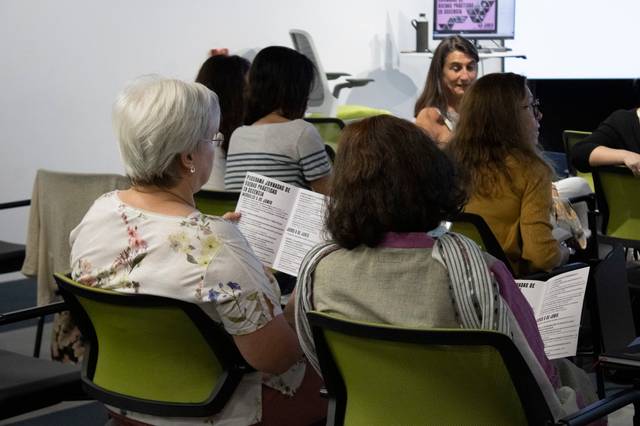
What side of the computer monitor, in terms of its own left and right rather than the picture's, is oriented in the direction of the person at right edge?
front

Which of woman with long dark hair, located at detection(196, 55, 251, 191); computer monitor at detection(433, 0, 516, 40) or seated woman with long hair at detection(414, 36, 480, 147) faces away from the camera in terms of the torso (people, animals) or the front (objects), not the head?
the woman with long dark hair

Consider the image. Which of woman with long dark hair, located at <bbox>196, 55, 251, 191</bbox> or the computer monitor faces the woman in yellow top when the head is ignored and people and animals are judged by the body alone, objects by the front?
the computer monitor

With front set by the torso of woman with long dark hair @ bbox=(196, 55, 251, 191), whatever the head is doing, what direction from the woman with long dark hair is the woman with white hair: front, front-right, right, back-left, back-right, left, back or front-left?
back

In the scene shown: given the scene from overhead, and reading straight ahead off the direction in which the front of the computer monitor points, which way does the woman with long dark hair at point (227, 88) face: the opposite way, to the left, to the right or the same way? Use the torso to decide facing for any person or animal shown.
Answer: the opposite way

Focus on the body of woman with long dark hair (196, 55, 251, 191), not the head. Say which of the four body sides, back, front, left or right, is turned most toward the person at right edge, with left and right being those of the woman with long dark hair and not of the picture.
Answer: right

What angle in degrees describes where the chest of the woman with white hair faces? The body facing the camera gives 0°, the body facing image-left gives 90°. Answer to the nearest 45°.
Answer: approximately 225°

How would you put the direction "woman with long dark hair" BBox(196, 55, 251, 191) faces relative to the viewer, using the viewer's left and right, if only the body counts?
facing away from the viewer

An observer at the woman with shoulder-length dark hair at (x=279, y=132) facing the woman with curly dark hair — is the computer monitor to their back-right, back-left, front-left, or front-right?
back-left

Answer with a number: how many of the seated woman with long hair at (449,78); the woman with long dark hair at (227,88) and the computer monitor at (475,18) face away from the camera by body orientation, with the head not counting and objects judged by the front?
1

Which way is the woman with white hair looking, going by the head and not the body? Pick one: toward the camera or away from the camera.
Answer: away from the camera

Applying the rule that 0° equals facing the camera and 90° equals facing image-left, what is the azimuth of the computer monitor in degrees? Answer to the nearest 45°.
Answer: approximately 0°

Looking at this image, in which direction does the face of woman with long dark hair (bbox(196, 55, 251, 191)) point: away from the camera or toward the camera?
away from the camera

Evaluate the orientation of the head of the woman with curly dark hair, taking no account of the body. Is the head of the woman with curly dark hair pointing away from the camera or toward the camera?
away from the camera

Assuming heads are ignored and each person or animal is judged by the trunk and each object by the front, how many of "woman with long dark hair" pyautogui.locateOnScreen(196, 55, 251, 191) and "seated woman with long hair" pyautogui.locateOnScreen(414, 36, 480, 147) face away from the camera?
1

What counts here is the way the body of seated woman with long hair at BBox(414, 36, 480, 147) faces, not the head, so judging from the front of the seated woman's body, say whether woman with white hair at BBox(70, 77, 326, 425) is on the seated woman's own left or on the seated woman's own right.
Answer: on the seated woman's own right
